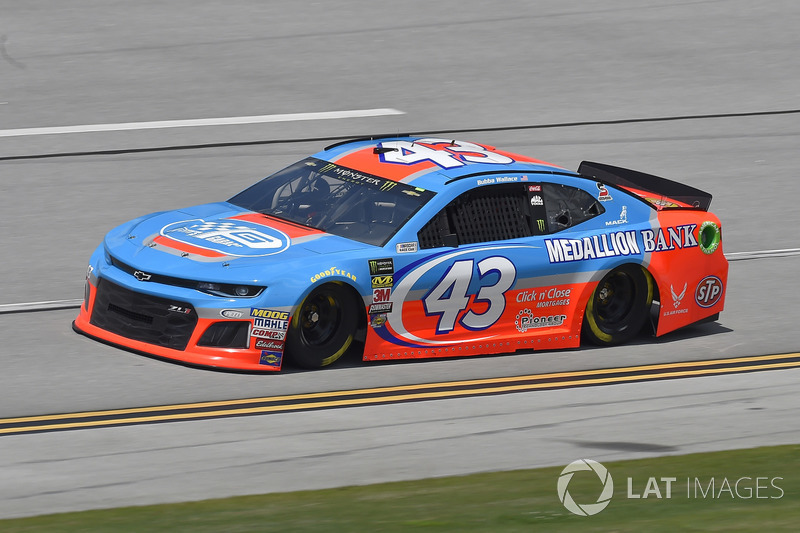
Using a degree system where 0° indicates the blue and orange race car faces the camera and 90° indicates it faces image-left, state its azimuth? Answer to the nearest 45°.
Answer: approximately 45°
